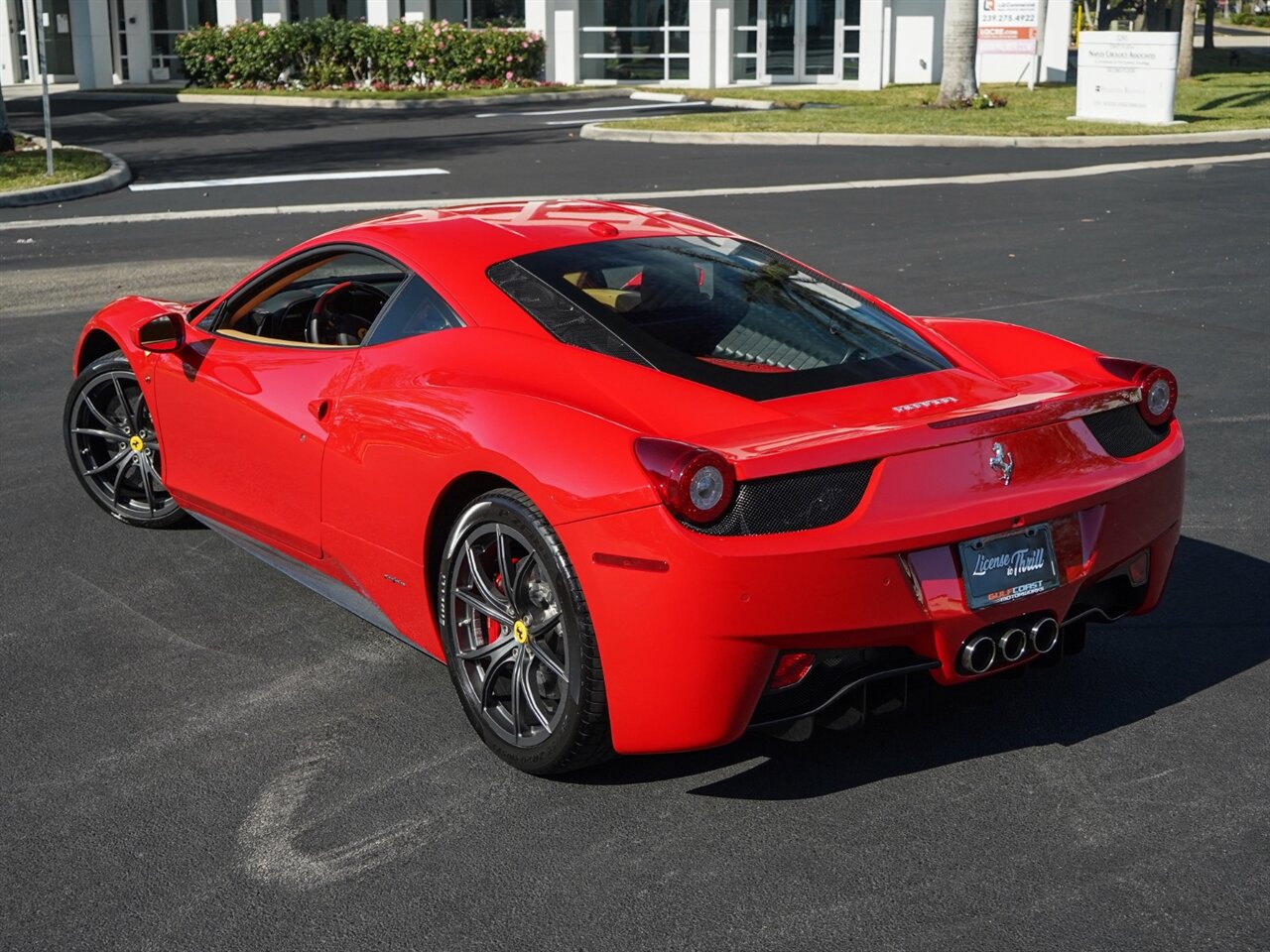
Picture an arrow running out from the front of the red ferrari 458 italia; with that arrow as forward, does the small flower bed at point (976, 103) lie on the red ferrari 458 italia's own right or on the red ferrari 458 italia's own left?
on the red ferrari 458 italia's own right

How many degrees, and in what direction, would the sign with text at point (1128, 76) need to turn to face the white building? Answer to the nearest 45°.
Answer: approximately 135° to its right

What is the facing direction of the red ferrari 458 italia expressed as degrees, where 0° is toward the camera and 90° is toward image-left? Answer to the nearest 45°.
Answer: approximately 135°

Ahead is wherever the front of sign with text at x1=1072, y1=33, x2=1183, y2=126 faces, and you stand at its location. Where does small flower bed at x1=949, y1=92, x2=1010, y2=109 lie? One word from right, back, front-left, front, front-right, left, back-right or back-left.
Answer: back-right

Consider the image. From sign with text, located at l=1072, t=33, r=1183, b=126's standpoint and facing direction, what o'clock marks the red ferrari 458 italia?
The red ferrari 458 italia is roughly at 12 o'clock from the sign with text.

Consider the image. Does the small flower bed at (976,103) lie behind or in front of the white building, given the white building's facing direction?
in front

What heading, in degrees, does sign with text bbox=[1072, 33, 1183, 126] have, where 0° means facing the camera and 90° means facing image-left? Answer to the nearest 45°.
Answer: approximately 0°
